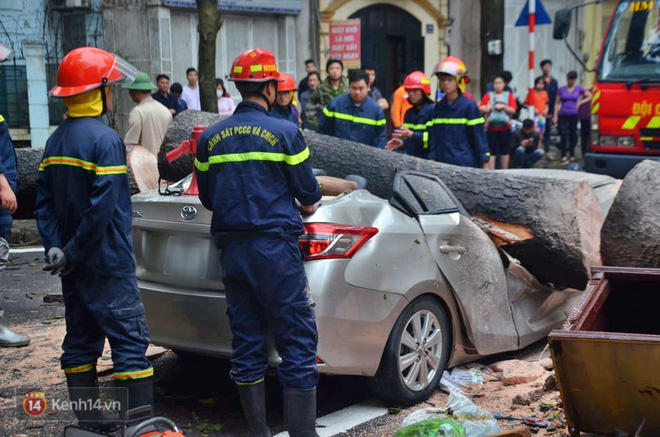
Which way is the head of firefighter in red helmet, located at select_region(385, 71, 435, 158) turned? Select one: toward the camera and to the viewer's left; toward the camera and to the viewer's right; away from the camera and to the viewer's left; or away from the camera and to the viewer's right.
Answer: toward the camera and to the viewer's left

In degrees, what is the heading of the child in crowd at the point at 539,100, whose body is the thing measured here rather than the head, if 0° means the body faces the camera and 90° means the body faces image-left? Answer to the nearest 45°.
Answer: approximately 0°

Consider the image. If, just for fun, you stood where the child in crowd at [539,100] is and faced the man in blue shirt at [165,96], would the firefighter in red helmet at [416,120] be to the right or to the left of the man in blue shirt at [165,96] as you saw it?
left

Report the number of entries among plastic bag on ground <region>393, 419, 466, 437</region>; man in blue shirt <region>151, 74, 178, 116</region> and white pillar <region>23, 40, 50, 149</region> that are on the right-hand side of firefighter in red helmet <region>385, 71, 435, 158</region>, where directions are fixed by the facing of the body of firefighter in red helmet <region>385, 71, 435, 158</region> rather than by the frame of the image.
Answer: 2

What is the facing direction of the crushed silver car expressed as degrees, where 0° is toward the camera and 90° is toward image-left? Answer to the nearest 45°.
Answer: approximately 225°

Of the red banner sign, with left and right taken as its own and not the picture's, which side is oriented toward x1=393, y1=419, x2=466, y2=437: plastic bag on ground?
front

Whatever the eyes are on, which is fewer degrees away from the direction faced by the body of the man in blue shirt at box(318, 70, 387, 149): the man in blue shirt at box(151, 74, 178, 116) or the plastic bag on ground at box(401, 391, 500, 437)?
the plastic bag on ground

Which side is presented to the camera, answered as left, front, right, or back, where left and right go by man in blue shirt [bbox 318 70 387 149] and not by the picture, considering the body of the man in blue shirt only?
front

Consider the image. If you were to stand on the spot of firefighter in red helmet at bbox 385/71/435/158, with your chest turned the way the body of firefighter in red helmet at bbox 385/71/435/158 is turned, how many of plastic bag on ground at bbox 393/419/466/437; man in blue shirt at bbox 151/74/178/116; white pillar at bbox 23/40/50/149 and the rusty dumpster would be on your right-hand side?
2

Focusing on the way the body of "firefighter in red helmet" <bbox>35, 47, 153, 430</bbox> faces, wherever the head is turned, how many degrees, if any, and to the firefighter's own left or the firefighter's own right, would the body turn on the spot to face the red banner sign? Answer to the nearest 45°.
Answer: approximately 45° to the firefighter's own left

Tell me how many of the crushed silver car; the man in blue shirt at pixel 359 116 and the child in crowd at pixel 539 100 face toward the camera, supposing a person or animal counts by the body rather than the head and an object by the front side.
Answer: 2

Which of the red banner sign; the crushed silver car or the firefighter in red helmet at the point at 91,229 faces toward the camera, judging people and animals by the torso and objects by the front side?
the red banner sign

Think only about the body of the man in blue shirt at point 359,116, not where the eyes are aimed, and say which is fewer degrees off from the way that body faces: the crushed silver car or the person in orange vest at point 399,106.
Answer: the crushed silver car

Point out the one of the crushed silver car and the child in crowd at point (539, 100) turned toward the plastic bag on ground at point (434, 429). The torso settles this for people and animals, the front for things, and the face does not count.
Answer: the child in crowd

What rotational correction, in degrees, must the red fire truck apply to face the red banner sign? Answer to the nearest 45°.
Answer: approximately 135° to its right
